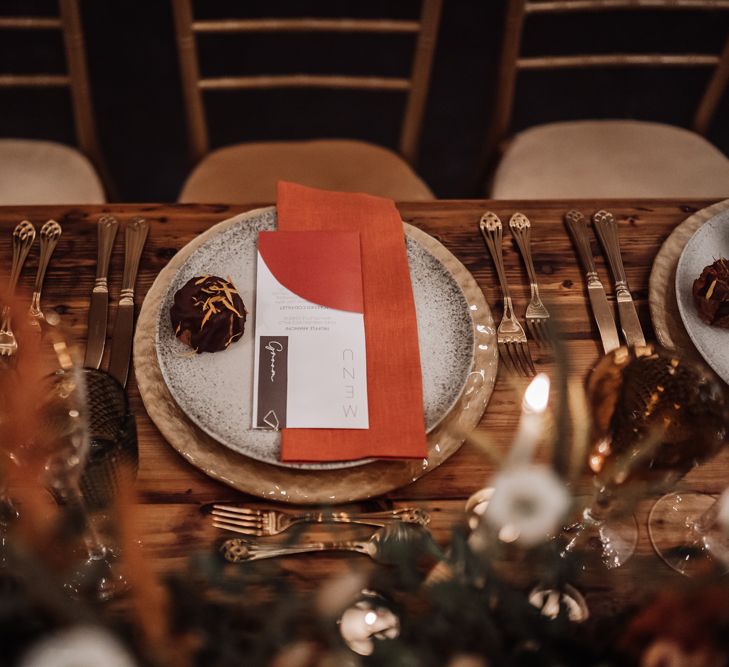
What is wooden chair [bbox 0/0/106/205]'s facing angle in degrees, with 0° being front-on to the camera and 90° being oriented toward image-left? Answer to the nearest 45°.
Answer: approximately 0°

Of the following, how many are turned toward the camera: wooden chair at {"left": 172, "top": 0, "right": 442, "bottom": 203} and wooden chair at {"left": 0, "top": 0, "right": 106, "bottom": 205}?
2

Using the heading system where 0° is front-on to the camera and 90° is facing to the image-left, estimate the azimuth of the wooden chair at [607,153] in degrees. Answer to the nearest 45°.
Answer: approximately 0°

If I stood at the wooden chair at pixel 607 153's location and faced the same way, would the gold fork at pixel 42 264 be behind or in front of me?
in front

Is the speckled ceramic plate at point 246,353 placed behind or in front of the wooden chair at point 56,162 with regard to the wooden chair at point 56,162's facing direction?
in front

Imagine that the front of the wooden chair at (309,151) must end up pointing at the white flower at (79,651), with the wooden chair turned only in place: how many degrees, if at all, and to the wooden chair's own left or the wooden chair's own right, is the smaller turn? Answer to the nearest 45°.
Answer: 0° — it already faces it

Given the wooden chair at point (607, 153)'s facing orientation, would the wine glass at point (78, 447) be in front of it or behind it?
in front
